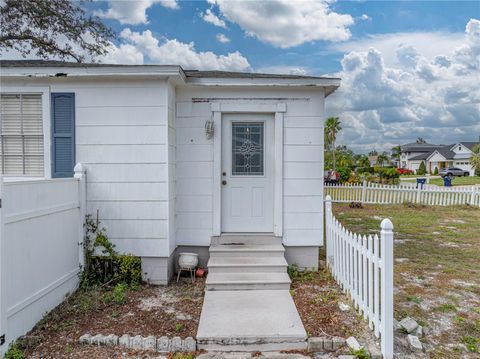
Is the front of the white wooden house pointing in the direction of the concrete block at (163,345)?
yes

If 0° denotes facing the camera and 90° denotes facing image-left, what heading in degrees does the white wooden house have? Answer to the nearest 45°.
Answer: approximately 0°

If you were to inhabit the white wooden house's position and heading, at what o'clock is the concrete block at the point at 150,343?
The concrete block is roughly at 12 o'clock from the white wooden house.

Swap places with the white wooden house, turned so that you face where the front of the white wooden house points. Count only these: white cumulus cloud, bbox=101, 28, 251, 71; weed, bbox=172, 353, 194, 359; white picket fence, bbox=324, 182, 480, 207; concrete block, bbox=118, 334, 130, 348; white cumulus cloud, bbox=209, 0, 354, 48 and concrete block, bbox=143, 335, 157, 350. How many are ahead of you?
3

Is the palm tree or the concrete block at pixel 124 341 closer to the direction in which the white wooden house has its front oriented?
the concrete block

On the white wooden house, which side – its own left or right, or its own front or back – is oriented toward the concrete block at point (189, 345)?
front

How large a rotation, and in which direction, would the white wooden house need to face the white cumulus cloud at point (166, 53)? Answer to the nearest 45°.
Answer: approximately 180°

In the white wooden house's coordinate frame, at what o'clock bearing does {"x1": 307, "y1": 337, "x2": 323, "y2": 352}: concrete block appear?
The concrete block is roughly at 11 o'clock from the white wooden house.

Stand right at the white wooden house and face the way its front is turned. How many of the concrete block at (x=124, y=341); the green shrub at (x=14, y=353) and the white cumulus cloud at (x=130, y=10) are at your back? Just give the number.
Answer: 1

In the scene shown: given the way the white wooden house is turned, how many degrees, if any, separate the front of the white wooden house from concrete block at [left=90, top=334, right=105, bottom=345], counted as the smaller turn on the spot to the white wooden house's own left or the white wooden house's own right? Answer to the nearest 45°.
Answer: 0° — it already faces it

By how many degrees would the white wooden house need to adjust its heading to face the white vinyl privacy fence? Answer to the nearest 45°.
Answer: approximately 45° to its right

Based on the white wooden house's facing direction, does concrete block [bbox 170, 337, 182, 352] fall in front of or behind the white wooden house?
in front

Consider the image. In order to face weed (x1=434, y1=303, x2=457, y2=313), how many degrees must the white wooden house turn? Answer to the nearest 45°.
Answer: approximately 45° to its left

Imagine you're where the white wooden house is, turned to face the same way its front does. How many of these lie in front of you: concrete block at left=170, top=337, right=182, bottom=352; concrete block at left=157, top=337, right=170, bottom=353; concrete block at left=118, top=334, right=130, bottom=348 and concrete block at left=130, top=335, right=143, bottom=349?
4

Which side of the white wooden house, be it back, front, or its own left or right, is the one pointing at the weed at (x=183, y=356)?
front

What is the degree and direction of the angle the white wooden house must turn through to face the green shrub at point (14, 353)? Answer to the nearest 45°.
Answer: approximately 45° to its right

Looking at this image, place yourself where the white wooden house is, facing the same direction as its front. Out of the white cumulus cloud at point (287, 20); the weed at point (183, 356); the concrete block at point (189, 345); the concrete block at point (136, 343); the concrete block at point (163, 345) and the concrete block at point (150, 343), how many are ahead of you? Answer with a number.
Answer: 5

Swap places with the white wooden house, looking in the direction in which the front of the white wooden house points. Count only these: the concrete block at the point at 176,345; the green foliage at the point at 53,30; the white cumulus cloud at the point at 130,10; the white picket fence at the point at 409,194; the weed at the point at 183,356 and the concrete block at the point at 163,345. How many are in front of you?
3

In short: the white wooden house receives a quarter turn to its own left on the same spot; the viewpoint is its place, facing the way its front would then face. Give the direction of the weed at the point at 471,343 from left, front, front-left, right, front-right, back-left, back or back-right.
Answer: front-right
